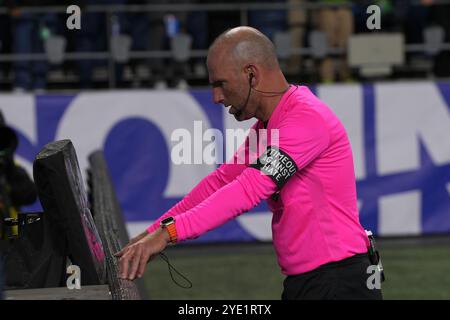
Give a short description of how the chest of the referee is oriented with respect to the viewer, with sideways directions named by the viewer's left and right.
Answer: facing to the left of the viewer

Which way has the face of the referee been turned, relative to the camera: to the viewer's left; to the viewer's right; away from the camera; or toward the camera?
to the viewer's left
